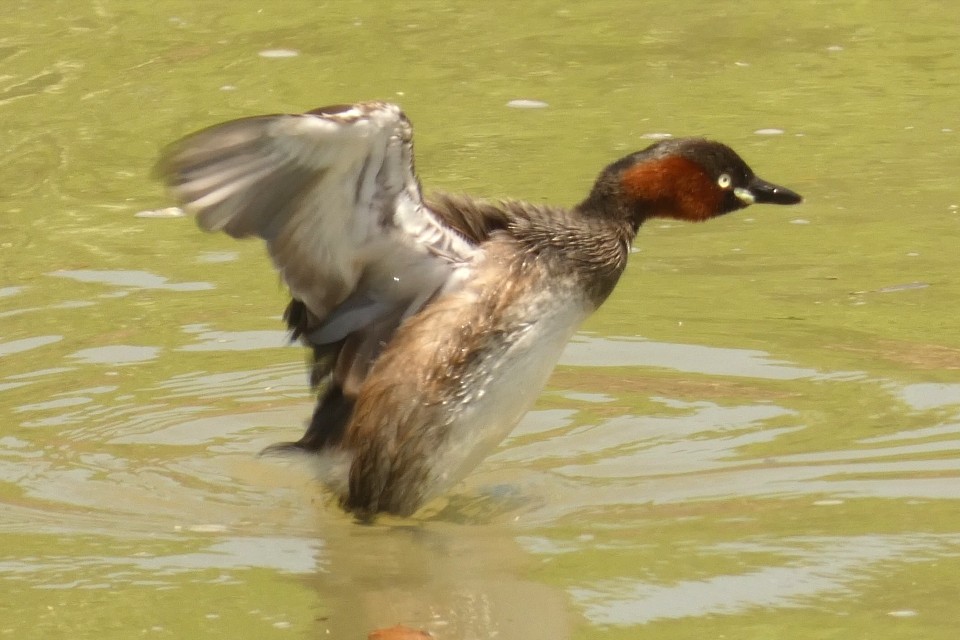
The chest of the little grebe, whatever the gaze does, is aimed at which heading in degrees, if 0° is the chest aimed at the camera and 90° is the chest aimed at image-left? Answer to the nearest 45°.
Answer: approximately 270°
